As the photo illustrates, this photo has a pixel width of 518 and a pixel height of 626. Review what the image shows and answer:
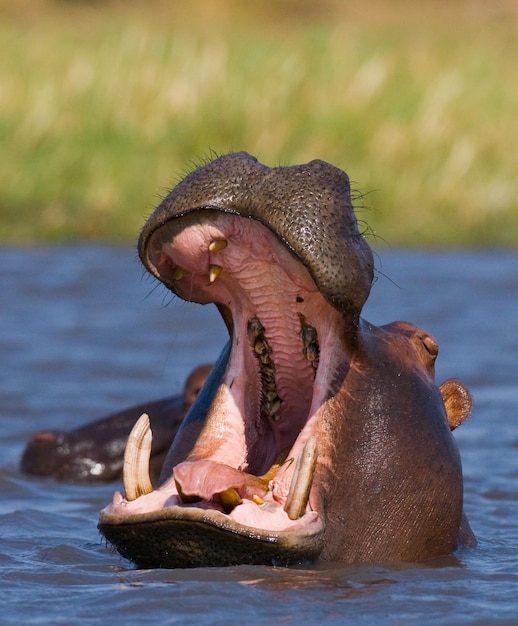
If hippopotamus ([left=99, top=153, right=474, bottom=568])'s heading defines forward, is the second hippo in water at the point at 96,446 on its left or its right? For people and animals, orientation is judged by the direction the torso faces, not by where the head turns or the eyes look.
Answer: on its right

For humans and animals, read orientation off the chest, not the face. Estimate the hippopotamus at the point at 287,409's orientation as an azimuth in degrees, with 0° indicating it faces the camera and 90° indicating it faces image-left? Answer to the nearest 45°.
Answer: approximately 45°
